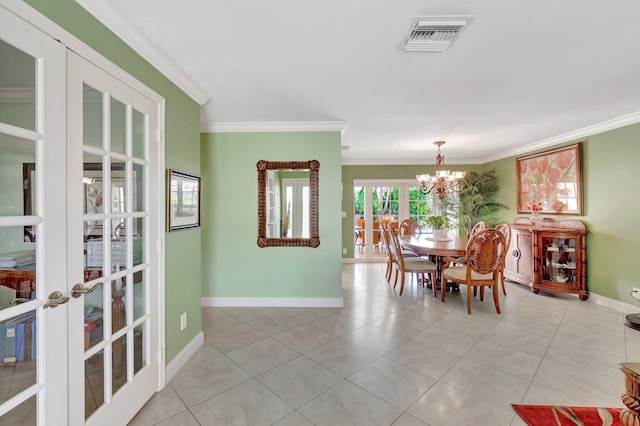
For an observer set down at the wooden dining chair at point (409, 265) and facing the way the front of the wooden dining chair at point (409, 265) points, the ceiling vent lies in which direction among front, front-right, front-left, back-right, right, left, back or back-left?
right

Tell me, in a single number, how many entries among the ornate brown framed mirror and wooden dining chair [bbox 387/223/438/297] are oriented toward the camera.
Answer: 1

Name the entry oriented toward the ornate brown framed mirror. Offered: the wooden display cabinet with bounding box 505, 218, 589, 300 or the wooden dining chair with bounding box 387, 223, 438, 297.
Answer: the wooden display cabinet

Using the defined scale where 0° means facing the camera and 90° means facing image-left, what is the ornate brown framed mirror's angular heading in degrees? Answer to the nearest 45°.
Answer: approximately 0°

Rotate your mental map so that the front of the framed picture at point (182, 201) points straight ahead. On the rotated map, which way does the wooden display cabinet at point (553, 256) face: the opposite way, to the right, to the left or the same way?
the opposite way

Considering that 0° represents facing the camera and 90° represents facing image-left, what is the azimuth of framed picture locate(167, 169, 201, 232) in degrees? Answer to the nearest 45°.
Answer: approximately 315°

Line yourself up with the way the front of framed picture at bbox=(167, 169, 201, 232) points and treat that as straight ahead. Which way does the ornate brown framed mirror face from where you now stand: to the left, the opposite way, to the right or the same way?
to the right

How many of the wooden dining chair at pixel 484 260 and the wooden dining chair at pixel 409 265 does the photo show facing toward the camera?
0

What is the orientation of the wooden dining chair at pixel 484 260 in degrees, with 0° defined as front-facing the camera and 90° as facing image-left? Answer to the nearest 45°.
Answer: approximately 135°

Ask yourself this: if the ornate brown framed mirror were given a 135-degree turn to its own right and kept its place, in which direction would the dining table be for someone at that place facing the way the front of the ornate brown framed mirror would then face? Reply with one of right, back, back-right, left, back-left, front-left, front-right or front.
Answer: back-right

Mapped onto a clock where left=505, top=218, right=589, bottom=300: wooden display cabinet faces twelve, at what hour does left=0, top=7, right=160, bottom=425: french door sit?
The french door is roughly at 11 o'clock from the wooden display cabinet.

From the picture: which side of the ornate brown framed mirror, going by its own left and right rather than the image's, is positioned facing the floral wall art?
left

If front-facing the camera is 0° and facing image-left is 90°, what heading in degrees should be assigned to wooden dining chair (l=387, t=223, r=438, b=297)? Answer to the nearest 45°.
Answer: approximately 270°

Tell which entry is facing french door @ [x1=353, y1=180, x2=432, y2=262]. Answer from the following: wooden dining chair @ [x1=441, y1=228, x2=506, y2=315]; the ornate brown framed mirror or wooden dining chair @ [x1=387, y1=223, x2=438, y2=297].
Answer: wooden dining chair @ [x1=441, y1=228, x2=506, y2=315]
